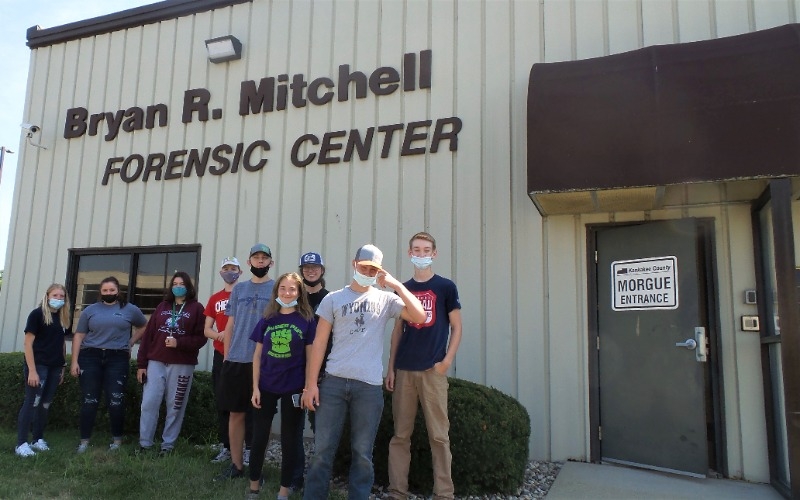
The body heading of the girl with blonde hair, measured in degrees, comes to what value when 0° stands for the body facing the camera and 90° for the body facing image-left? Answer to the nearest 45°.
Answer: approximately 315°

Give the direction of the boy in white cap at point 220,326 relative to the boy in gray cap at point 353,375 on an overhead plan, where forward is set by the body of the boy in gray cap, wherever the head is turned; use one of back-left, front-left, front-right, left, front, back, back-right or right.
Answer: back-right

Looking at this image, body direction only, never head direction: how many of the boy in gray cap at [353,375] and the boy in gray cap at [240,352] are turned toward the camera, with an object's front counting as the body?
2

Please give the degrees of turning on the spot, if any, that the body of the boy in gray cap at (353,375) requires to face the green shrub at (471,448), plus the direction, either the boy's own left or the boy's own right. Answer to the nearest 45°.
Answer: approximately 135° to the boy's own left

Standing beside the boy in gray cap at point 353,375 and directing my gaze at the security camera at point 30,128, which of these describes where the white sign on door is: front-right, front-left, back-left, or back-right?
back-right
